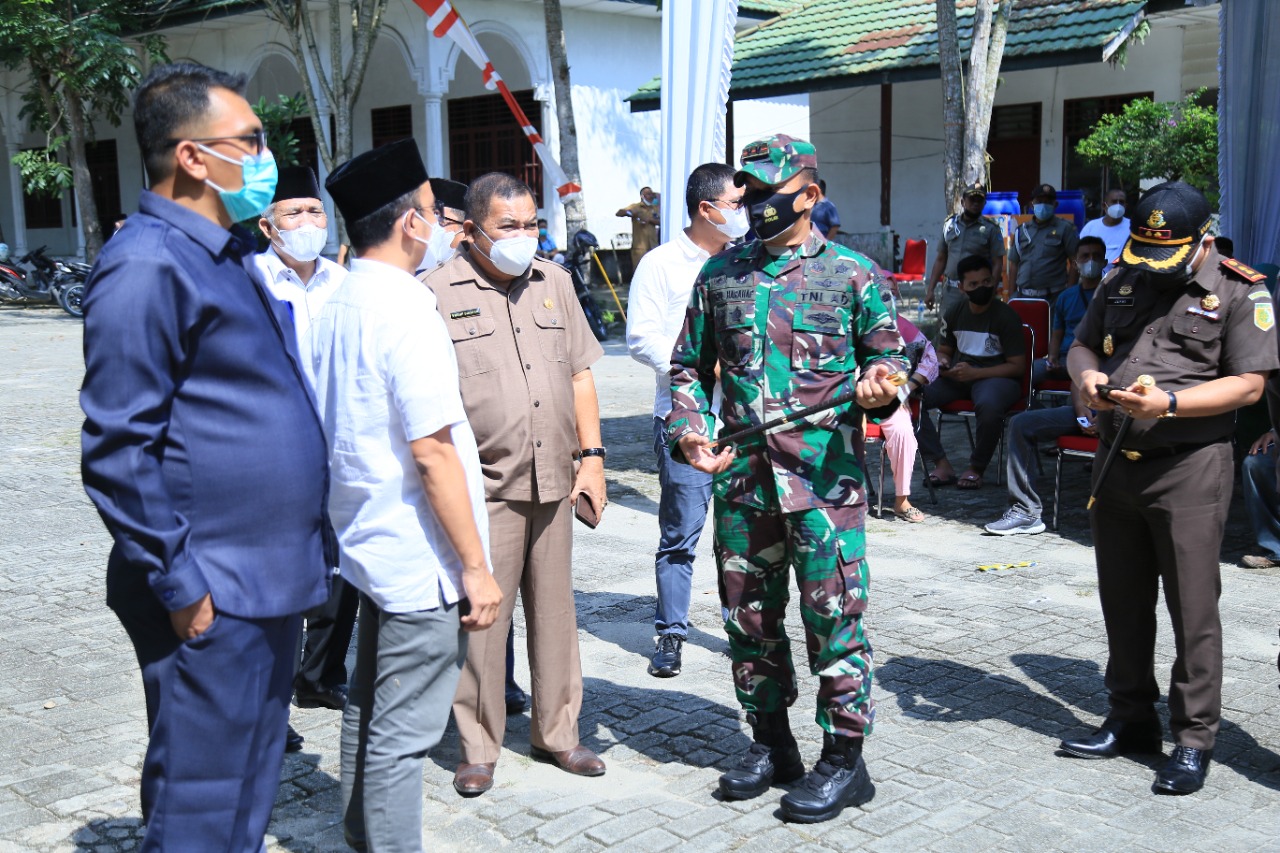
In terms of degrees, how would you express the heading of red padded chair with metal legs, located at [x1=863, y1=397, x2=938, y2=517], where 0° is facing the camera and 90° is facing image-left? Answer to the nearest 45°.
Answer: approximately 45°

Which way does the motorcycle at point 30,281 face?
to the viewer's right

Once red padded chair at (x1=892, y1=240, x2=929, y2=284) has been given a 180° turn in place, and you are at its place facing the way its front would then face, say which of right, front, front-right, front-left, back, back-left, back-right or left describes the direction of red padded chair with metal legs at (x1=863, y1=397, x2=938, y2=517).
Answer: back-right

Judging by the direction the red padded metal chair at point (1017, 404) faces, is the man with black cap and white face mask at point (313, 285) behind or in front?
in front

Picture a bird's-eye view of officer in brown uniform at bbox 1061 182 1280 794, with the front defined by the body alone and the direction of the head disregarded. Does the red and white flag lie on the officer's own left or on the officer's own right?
on the officer's own right

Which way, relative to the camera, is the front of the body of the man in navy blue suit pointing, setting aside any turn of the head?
to the viewer's right

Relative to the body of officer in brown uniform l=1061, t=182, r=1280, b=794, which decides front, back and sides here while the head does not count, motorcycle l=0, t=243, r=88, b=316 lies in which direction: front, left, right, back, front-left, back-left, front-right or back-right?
right

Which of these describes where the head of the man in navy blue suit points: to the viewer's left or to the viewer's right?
to the viewer's right

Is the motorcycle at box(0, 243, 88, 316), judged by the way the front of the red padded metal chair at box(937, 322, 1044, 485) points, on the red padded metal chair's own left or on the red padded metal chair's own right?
on the red padded metal chair's own right

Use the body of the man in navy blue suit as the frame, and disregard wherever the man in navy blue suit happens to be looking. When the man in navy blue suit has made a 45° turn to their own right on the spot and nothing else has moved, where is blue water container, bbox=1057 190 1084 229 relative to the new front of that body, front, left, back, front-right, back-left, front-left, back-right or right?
left

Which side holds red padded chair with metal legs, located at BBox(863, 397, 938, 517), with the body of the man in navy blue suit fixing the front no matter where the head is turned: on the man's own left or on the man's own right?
on the man's own left
